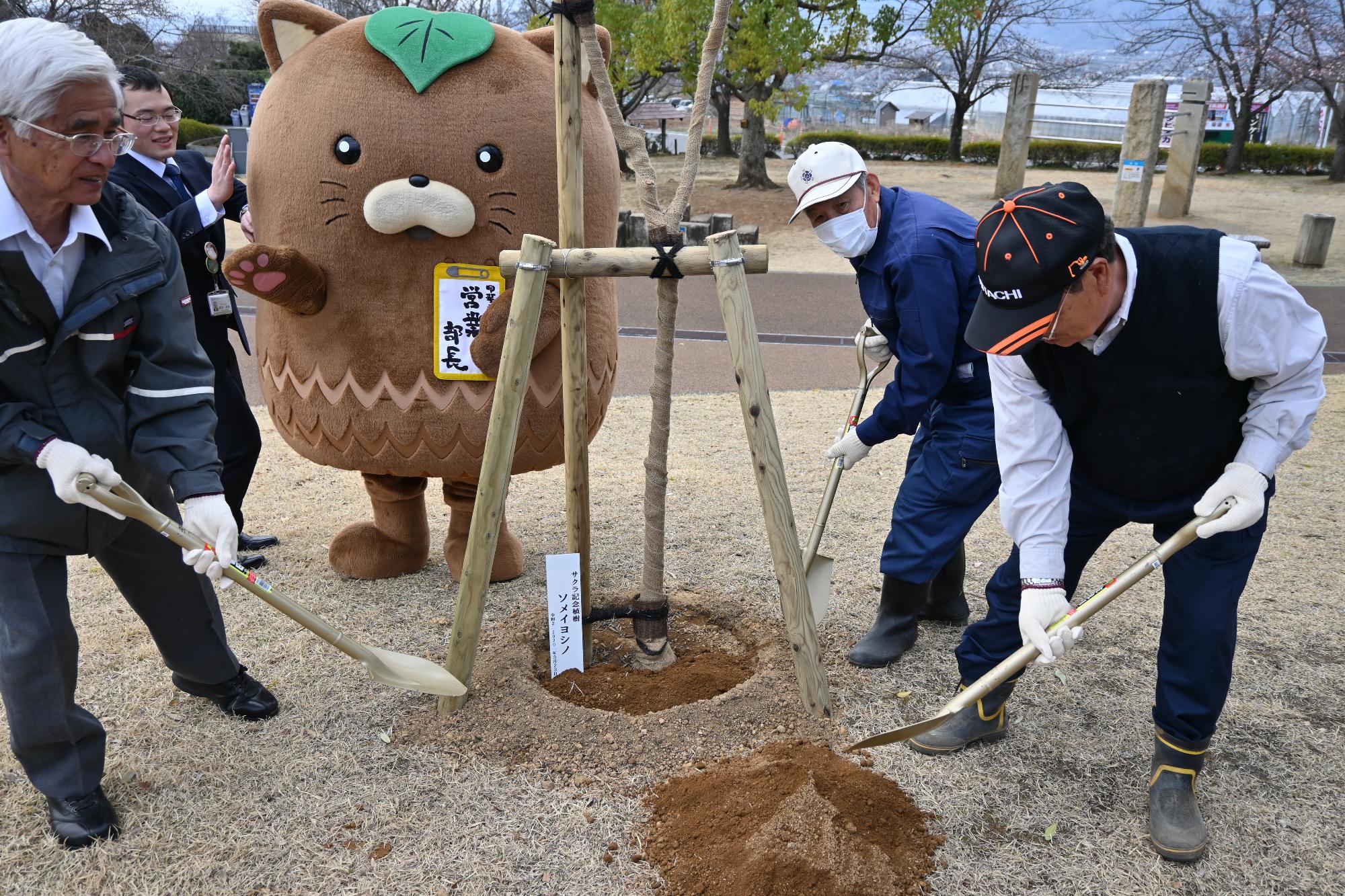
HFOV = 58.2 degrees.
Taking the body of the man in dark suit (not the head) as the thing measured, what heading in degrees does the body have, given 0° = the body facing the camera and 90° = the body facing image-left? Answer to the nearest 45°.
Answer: approximately 315°

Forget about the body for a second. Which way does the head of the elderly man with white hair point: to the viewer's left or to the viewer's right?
to the viewer's right

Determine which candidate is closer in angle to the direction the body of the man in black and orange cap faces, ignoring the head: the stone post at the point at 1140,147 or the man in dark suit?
the man in dark suit

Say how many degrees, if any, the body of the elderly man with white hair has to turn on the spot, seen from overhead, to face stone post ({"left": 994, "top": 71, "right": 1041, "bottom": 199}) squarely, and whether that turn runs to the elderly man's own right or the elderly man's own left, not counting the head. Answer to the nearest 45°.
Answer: approximately 90° to the elderly man's own left

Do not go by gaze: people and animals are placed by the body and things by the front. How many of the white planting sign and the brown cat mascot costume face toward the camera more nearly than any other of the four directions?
2
